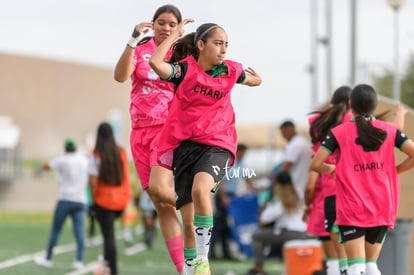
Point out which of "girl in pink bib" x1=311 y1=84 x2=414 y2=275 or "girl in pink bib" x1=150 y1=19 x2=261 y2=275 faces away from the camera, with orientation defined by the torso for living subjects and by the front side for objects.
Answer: "girl in pink bib" x1=311 y1=84 x2=414 y2=275

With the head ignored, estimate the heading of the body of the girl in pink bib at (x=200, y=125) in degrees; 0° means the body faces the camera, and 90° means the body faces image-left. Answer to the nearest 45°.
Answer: approximately 315°

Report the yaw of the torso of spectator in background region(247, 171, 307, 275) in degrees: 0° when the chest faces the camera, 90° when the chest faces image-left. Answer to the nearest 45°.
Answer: approximately 90°

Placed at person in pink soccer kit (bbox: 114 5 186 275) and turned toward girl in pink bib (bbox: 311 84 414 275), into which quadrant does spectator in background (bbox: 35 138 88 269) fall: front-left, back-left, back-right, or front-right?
back-left

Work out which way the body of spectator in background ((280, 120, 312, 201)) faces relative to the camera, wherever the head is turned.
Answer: to the viewer's left

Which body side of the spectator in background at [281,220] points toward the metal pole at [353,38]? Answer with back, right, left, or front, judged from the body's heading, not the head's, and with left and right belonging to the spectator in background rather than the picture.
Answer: right

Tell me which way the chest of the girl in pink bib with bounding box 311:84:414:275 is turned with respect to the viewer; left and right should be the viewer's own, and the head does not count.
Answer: facing away from the viewer

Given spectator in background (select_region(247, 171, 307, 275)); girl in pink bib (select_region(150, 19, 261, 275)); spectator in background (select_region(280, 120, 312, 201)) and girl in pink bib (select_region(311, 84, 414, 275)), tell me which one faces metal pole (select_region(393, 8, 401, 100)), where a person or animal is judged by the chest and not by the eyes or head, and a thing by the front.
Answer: girl in pink bib (select_region(311, 84, 414, 275))

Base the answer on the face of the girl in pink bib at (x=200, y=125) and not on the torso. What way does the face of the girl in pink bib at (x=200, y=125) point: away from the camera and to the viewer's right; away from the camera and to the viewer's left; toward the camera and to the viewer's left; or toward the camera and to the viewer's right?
toward the camera and to the viewer's right

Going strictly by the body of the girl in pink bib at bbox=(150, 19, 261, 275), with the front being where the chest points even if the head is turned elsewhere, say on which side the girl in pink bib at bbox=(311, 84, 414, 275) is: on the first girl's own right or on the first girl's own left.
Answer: on the first girl's own left

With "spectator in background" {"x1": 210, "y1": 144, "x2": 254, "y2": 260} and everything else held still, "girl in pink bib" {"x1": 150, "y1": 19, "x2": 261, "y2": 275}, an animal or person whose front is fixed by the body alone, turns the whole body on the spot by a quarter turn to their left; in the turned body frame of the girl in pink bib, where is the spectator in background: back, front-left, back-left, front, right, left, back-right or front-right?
front-left
